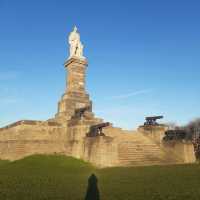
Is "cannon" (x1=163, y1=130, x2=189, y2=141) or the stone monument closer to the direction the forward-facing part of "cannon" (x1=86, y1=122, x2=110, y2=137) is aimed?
the cannon

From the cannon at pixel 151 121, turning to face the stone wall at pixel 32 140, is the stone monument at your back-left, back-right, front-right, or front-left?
front-right

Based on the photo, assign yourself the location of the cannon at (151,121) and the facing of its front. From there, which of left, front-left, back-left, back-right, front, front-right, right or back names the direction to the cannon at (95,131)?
back-right

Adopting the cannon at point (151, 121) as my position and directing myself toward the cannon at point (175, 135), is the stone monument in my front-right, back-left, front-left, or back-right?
back-right
